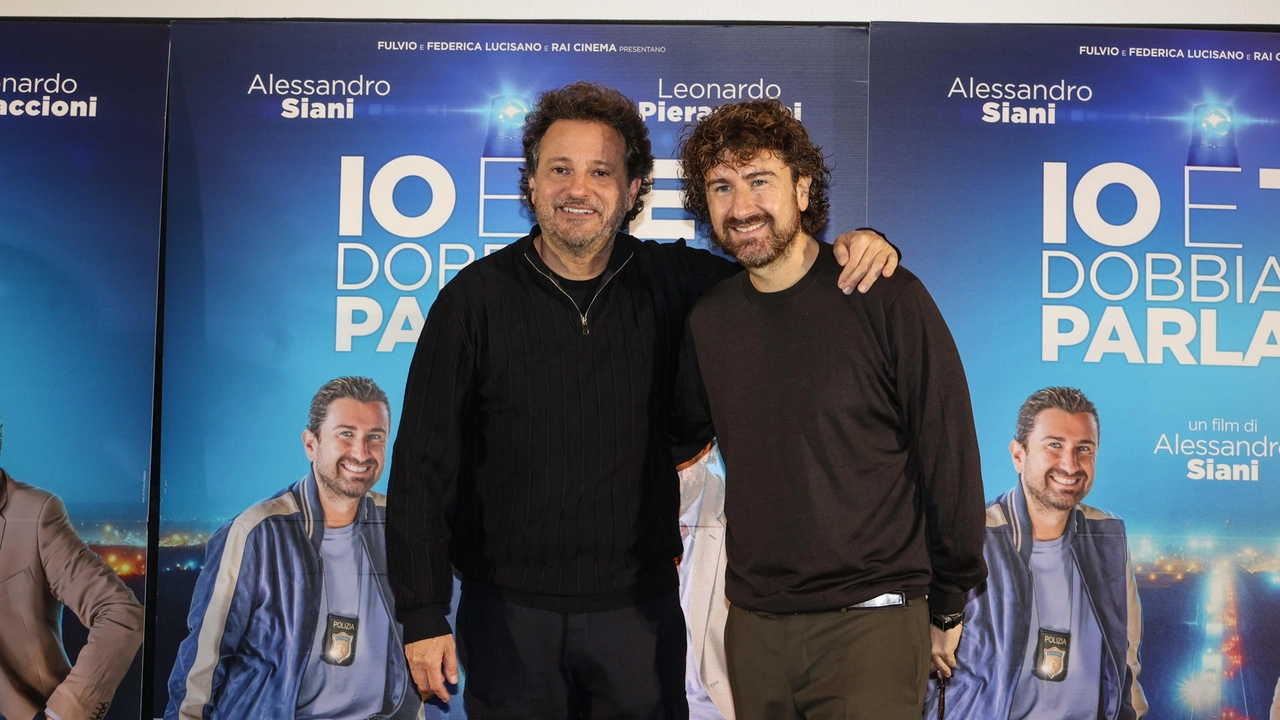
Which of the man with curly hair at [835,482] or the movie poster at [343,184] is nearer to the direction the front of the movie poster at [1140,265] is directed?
the man with curly hair

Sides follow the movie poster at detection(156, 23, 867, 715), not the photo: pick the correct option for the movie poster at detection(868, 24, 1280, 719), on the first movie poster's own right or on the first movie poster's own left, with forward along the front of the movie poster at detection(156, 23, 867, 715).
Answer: on the first movie poster's own left

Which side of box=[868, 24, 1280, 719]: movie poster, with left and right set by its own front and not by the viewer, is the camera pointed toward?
front

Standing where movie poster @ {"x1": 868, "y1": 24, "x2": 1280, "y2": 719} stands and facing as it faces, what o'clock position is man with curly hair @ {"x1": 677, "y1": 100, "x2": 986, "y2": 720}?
The man with curly hair is roughly at 1 o'clock from the movie poster.

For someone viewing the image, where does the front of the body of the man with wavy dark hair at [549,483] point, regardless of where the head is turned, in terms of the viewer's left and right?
facing the viewer

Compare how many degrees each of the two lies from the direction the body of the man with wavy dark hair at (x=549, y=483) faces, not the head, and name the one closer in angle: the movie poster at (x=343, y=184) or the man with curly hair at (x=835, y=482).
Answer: the man with curly hair

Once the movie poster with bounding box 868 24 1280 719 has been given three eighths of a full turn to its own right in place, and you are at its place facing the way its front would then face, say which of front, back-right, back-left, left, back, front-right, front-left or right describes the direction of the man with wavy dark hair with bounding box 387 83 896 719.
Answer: left

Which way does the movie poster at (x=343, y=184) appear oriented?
toward the camera

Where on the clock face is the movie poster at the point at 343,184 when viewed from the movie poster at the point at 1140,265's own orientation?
the movie poster at the point at 343,184 is roughly at 2 o'clock from the movie poster at the point at 1140,265.

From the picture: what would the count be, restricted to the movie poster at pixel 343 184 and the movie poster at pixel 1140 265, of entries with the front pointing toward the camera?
2

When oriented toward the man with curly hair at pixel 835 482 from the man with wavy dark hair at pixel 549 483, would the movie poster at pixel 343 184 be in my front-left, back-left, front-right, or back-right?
back-left

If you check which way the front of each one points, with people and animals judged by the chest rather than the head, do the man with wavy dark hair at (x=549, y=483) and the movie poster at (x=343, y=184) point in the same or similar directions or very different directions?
same or similar directions

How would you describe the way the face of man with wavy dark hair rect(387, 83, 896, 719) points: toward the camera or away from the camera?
toward the camera
